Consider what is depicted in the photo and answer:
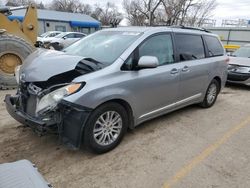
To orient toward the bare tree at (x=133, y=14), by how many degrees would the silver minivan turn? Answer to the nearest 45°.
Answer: approximately 135° to its right

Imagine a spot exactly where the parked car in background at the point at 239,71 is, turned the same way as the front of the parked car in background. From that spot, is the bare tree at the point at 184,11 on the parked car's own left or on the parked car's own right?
on the parked car's own right

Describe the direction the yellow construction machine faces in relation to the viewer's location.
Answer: facing to the right of the viewer

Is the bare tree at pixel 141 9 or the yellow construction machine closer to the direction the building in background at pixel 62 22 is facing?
the yellow construction machine

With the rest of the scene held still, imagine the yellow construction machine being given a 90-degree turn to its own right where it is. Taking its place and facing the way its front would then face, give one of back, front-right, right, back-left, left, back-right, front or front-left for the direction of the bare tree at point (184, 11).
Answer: back-left

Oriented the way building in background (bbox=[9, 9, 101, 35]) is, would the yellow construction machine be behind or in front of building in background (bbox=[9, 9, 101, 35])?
in front

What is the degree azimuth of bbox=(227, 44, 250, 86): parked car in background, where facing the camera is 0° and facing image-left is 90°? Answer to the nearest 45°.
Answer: approximately 45°

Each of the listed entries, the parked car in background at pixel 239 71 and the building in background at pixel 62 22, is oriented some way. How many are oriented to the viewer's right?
0

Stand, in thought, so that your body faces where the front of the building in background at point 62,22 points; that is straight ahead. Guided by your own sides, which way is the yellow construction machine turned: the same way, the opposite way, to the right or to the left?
to the left

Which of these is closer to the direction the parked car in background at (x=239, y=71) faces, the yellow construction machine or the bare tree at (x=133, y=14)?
the yellow construction machine

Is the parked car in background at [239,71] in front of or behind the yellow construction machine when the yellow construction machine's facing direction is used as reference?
in front

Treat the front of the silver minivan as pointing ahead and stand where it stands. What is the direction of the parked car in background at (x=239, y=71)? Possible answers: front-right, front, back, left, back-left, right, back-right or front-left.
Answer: back
